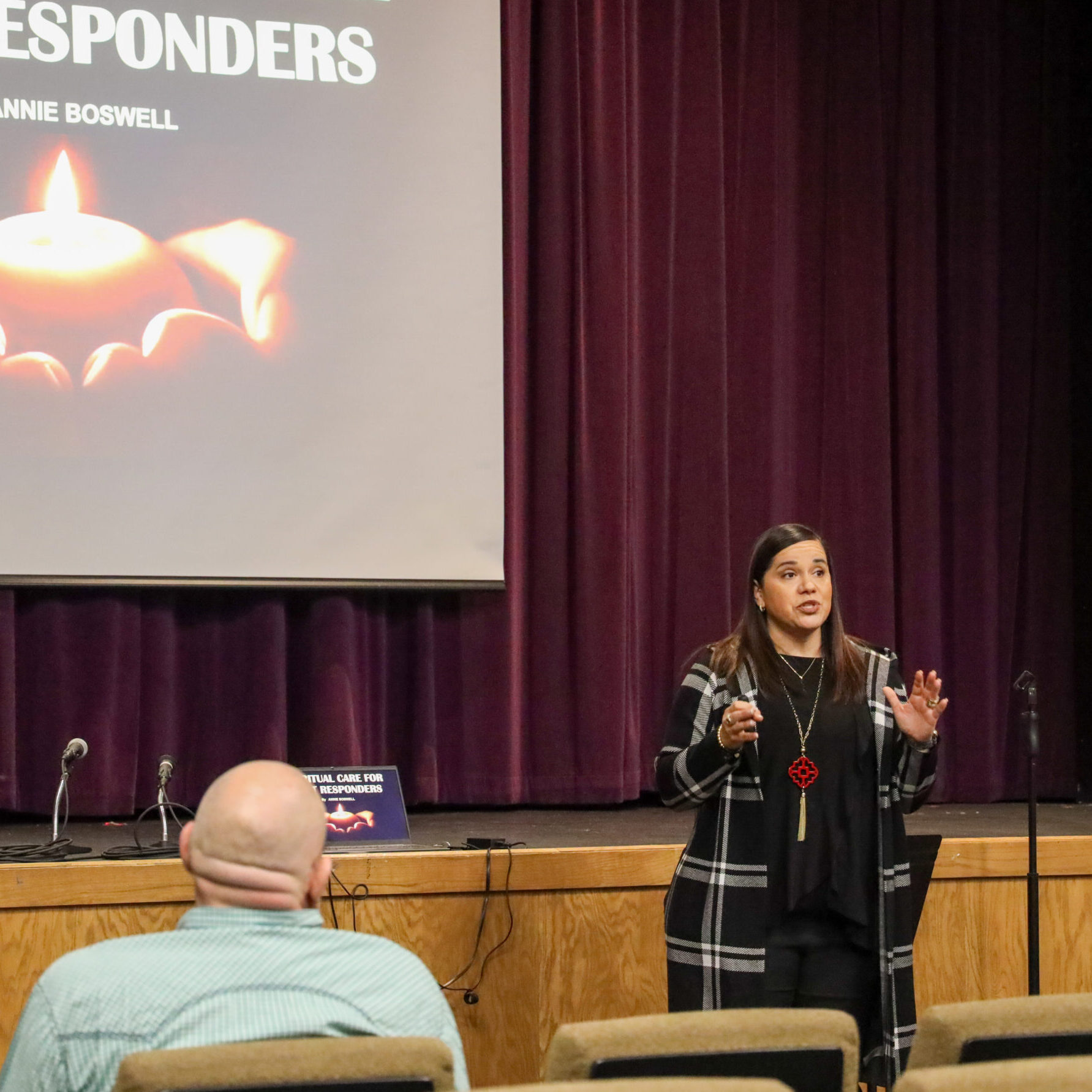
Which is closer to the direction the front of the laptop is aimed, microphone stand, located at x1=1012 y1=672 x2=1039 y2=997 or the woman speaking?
the woman speaking

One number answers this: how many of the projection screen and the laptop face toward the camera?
2

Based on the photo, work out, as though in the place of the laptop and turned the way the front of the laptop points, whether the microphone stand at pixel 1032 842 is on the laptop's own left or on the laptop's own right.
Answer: on the laptop's own left

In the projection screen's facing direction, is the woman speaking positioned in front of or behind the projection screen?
in front

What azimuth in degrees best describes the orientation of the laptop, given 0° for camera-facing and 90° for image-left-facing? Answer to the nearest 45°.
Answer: approximately 0°

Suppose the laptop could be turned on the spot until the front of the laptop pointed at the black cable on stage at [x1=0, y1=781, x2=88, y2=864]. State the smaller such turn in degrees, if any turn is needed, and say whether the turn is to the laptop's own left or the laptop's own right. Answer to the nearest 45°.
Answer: approximately 90° to the laptop's own right
